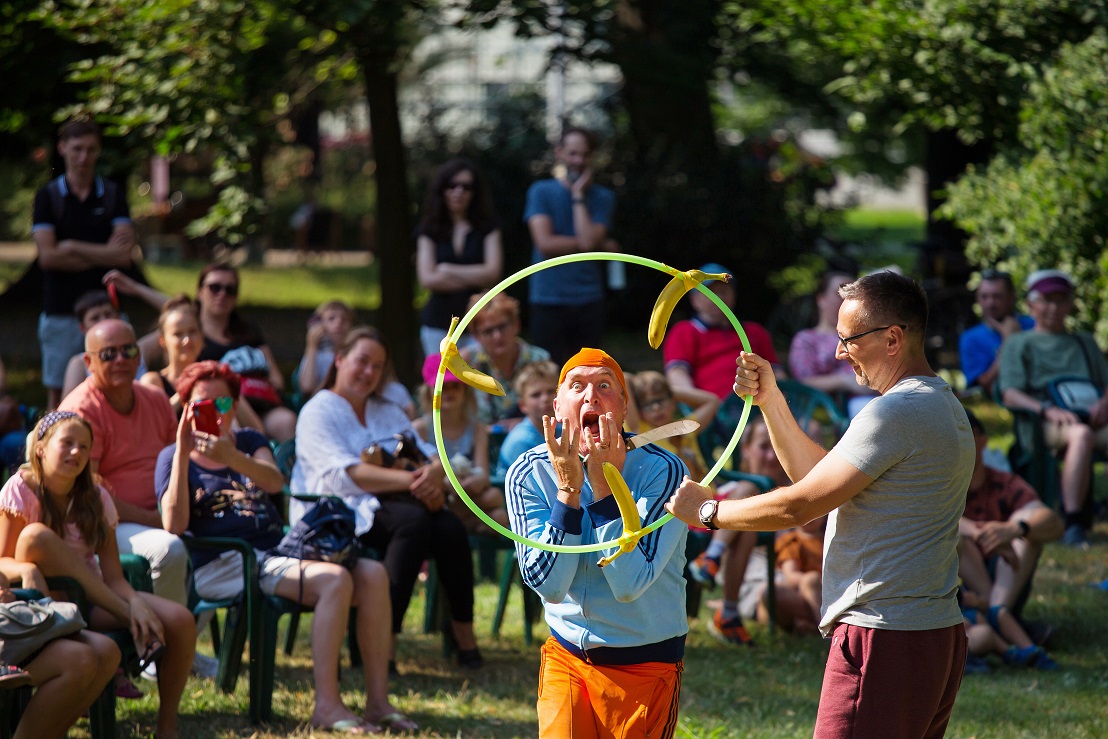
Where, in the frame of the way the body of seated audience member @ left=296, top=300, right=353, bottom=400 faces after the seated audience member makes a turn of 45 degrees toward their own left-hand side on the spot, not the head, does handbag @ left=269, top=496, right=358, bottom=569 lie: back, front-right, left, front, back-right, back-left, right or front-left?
right

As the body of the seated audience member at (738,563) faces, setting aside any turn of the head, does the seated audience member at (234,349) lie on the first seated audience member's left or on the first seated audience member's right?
on the first seated audience member's right

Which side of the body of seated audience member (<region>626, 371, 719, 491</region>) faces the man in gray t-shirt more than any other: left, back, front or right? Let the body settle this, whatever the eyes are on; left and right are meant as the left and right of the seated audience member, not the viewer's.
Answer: front

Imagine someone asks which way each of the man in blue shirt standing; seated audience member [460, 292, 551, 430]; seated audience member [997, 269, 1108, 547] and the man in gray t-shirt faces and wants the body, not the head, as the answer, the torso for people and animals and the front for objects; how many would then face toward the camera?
3

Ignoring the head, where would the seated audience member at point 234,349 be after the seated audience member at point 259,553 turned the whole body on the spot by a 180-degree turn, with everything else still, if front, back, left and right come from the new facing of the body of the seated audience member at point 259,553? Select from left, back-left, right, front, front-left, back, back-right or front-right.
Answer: front-right

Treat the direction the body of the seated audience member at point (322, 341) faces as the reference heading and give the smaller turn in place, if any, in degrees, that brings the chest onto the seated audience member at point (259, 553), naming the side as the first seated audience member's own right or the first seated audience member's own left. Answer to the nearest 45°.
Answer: approximately 45° to the first seated audience member's own right

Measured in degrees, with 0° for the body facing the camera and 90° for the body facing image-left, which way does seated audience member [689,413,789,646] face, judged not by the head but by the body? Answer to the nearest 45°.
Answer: approximately 45°

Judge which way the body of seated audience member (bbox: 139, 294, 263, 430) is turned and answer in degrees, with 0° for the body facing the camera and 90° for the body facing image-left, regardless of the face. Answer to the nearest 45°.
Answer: approximately 315°

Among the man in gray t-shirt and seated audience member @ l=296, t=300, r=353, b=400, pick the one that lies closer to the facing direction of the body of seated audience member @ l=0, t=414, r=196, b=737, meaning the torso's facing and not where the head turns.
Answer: the man in gray t-shirt

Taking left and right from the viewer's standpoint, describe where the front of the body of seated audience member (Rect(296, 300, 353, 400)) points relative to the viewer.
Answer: facing the viewer and to the right of the viewer

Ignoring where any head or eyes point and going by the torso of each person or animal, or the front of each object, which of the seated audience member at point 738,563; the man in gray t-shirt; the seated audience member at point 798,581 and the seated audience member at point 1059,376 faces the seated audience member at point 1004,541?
the seated audience member at point 1059,376
